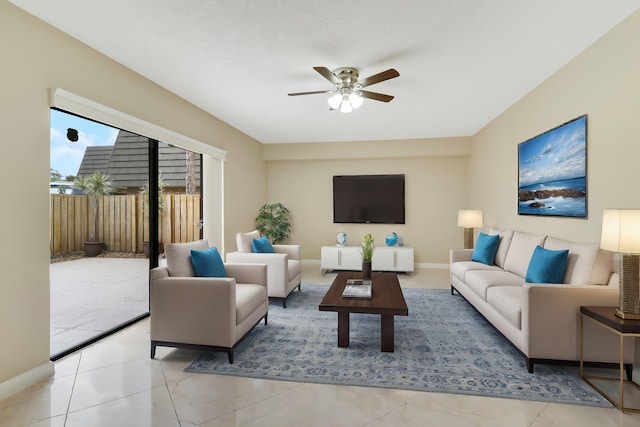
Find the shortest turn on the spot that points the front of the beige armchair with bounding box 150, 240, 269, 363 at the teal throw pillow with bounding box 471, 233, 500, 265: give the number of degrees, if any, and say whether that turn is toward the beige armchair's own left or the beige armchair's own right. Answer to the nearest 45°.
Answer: approximately 45° to the beige armchair's own left

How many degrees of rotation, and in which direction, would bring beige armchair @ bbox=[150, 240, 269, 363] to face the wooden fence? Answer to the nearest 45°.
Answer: approximately 180°

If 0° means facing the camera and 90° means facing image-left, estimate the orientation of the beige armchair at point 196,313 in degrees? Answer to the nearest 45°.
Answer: approximately 315°

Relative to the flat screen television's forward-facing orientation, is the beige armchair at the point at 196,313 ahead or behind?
ahead

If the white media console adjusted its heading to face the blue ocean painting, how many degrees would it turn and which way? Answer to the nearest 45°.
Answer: approximately 45° to its left

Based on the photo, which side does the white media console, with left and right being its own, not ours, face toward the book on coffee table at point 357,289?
front

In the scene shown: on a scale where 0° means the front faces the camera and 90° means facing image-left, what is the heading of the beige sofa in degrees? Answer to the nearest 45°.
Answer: approximately 45°

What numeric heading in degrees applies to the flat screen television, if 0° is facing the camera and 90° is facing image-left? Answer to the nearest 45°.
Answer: approximately 0°

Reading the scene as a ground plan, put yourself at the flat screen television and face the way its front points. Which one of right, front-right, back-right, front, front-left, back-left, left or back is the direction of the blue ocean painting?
front-left

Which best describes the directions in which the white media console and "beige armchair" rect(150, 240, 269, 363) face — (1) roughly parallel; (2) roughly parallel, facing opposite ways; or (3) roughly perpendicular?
roughly perpendicular

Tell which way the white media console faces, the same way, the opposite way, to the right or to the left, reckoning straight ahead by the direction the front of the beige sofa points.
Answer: to the left

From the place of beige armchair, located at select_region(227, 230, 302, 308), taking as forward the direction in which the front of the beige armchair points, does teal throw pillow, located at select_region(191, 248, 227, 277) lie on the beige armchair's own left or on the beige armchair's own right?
on the beige armchair's own right
